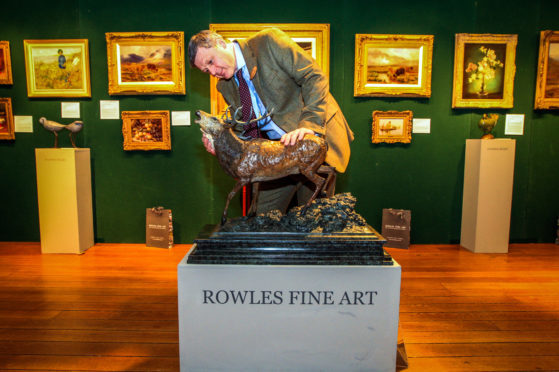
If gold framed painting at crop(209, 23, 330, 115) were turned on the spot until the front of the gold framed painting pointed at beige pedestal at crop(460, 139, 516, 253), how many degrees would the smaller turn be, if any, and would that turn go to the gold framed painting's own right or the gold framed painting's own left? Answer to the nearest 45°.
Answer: approximately 90° to the gold framed painting's own left

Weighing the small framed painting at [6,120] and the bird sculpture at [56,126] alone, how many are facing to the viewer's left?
1

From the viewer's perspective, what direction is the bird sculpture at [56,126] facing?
to the viewer's left

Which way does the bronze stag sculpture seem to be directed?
to the viewer's left

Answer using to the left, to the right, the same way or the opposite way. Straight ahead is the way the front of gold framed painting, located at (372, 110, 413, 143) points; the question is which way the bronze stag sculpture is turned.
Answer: to the right

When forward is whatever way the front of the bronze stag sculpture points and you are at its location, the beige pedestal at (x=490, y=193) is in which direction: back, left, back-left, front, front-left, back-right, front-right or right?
back-right

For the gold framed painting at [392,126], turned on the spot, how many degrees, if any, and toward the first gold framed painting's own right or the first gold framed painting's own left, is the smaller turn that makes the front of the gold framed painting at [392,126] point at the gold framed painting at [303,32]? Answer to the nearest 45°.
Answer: approximately 90° to the first gold framed painting's own right
